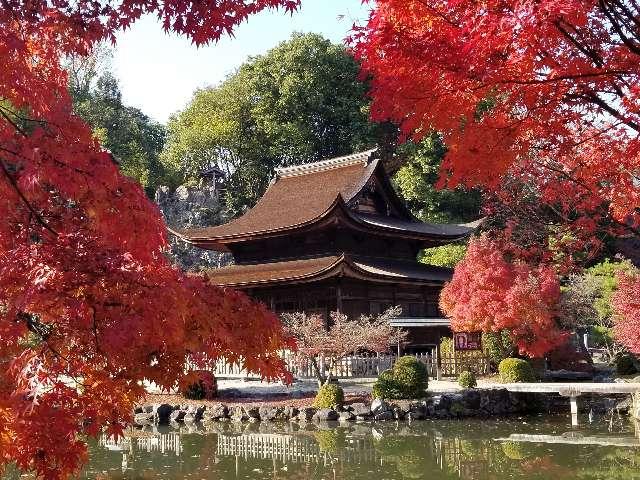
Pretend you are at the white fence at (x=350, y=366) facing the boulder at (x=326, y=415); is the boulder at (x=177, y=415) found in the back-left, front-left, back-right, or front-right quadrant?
front-right

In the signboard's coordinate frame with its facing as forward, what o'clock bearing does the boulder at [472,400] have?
The boulder is roughly at 12 o'clock from the signboard.

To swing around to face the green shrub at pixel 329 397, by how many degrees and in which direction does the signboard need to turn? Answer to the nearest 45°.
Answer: approximately 45° to its right

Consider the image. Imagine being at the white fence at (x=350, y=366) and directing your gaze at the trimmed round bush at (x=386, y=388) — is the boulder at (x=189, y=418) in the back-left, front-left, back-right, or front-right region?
front-right

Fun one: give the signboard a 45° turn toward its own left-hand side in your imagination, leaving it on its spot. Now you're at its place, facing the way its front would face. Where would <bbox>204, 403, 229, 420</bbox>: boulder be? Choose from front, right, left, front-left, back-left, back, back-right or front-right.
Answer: right

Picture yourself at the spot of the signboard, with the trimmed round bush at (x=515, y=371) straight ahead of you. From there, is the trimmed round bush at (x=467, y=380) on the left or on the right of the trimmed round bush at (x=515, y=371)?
right

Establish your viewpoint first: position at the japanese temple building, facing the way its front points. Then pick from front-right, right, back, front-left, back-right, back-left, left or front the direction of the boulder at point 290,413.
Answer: front-left

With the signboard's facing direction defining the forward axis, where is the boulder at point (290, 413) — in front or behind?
in front

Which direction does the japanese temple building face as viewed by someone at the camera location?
facing the viewer and to the left of the viewer

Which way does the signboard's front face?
toward the camera

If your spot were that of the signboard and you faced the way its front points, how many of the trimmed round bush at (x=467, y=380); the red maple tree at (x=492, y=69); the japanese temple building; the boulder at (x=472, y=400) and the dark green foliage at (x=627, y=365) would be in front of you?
3

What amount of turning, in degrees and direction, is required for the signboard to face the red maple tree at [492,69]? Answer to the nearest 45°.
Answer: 0° — it already faces it

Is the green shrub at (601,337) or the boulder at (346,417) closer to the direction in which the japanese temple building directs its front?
the boulder

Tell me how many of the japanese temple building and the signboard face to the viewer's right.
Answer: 0

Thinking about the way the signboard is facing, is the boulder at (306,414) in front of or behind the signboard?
in front

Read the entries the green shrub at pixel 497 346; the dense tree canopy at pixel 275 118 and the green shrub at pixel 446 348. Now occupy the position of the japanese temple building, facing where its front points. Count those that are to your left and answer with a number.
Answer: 2

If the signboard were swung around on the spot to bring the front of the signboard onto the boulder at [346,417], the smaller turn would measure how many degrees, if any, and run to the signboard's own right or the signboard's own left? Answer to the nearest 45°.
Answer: approximately 45° to the signboard's own right
